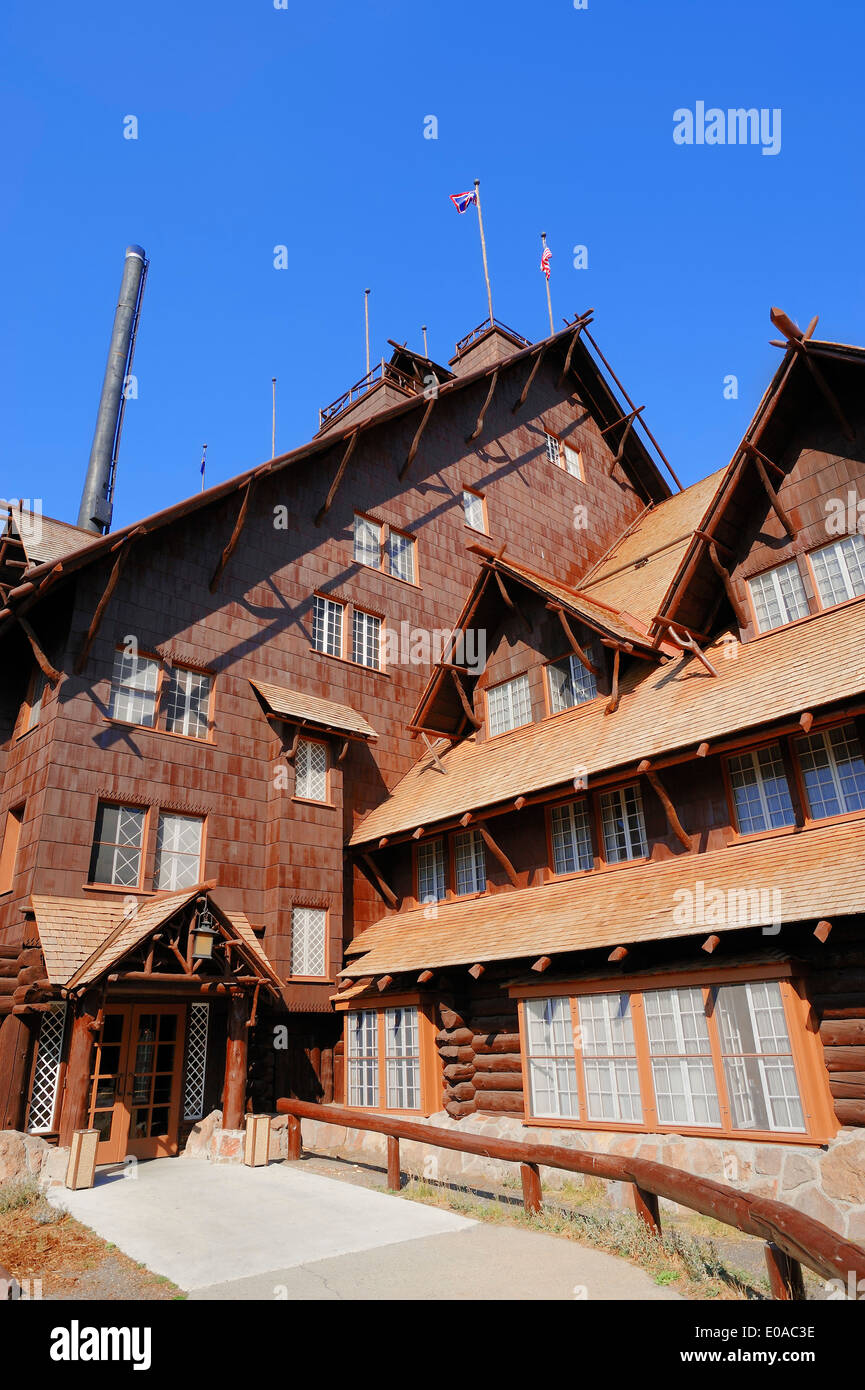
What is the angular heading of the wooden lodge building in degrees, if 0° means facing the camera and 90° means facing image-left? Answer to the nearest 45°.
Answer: approximately 315°
